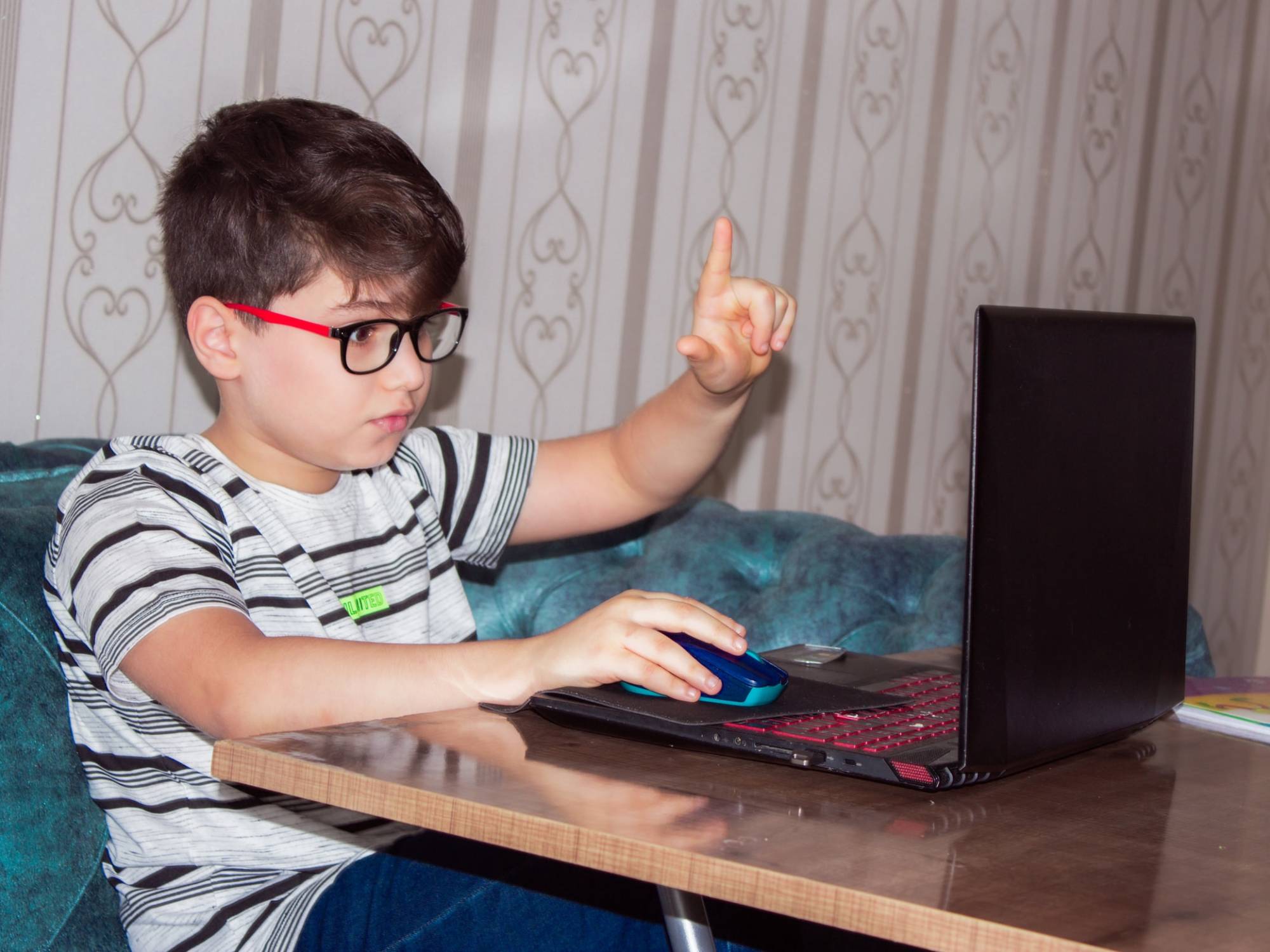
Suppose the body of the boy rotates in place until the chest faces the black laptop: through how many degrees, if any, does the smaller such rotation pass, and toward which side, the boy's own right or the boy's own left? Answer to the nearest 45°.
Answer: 0° — they already face it

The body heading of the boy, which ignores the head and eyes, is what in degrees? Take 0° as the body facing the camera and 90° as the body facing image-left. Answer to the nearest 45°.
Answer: approximately 315°

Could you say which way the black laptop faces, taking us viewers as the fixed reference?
facing away from the viewer and to the left of the viewer

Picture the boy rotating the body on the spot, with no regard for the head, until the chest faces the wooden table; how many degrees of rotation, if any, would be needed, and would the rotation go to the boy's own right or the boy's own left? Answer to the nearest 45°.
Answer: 0° — they already face it
